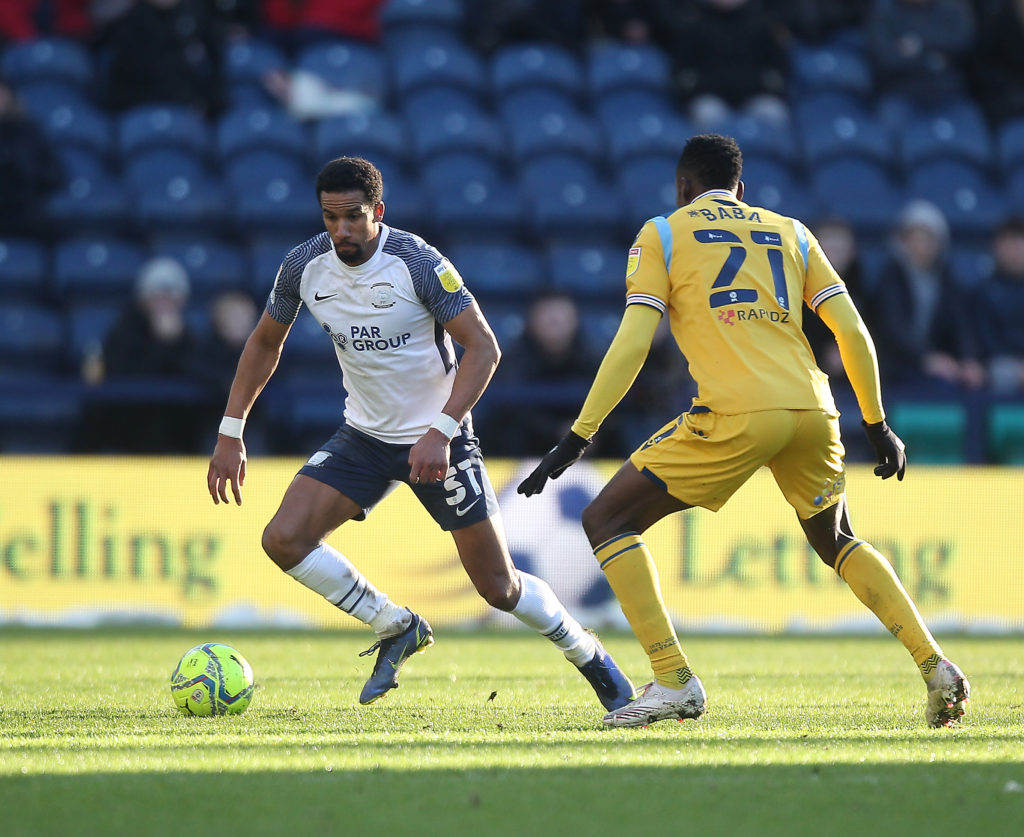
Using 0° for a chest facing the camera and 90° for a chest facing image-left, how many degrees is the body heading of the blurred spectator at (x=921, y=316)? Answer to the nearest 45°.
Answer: approximately 0°

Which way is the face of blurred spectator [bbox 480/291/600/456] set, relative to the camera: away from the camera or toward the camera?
toward the camera

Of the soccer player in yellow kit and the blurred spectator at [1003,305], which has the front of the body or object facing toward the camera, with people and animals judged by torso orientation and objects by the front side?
the blurred spectator

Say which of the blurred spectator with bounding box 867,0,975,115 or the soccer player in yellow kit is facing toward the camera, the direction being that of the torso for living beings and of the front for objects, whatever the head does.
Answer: the blurred spectator

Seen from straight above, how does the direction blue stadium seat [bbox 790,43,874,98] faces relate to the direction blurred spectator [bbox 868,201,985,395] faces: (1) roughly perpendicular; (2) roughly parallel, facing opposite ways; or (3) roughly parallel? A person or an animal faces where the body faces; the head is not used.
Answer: roughly parallel

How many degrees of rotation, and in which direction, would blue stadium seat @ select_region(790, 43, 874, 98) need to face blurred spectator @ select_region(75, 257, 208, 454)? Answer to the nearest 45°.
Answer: approximately 45° to its right

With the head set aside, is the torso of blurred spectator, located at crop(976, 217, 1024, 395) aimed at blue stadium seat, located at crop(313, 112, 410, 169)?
no

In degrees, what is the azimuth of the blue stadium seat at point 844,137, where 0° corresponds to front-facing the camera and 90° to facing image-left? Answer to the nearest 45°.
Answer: approximately 0°

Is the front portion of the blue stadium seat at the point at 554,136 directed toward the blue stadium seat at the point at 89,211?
no

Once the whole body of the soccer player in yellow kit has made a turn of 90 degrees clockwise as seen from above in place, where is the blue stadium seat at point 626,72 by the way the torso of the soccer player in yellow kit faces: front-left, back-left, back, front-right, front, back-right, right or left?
front-left

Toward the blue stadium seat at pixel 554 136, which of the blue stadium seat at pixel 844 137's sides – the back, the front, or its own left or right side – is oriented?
right

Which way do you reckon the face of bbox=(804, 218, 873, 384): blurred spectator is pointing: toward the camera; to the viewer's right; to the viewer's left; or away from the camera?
toward the camera

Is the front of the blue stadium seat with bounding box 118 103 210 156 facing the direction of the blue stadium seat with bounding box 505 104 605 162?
no

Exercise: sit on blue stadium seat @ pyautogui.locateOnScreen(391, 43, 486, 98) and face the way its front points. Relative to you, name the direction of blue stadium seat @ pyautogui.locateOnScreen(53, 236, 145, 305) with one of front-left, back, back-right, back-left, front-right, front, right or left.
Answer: front-right

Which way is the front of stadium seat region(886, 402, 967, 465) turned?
toward the camera

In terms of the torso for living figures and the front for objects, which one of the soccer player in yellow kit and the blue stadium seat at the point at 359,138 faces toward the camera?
the blue stadium seat

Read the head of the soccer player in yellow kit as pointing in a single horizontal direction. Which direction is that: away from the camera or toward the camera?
away from the camera

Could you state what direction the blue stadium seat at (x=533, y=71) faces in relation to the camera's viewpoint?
facing the viewer

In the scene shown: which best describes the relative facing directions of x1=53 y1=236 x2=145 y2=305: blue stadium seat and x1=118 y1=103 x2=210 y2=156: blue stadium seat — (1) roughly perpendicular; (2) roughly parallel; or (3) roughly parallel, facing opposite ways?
roughly parallel

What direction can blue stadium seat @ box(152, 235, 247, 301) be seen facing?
toward the camera

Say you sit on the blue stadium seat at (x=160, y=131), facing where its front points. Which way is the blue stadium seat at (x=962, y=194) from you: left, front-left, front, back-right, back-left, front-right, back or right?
left
